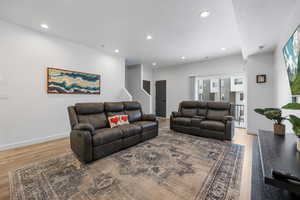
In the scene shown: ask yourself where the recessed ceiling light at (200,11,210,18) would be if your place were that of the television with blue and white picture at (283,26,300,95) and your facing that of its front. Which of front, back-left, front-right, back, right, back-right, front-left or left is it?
front

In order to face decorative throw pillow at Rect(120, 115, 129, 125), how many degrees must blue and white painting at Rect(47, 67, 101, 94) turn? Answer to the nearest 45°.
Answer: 0° — it already faces it

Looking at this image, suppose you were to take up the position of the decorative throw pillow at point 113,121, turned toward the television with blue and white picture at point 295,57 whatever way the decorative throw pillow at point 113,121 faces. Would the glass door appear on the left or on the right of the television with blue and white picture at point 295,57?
left

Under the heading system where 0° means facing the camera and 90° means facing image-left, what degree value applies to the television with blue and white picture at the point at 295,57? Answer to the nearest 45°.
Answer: approximately 90°

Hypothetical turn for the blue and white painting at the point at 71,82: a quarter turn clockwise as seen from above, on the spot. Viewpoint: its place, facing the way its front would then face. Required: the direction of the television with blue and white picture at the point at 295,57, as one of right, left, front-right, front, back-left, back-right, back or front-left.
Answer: left

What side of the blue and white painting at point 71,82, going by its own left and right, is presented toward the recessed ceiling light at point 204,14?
front

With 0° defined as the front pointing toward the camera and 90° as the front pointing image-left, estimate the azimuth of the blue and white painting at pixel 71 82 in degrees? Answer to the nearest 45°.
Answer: approximately 315°

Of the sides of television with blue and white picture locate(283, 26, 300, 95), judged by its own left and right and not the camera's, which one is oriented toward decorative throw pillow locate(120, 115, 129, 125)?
front

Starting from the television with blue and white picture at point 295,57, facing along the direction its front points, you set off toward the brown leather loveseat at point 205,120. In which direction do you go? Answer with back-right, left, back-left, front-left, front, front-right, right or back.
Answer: front-right
